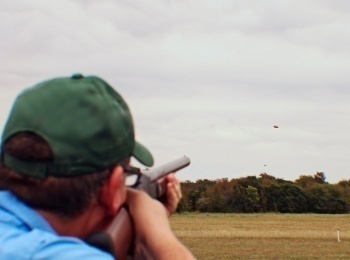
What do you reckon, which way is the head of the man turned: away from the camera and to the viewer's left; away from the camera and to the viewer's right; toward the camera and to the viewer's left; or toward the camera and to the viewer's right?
away from the camera and to the viewer's right

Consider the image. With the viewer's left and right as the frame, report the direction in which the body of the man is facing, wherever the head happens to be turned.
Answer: facing away from the viewer and to the right of the viewer
